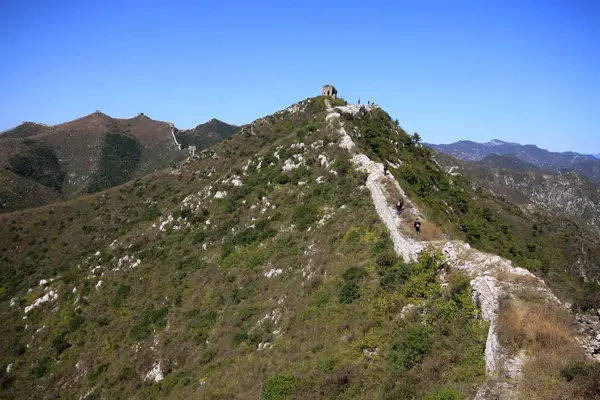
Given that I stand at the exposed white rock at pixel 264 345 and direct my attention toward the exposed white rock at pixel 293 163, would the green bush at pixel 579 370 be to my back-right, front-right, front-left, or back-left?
back-right

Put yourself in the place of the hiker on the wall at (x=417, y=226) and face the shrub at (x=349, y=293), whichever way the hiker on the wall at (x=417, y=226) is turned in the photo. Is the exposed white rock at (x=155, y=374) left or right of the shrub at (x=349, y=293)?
right

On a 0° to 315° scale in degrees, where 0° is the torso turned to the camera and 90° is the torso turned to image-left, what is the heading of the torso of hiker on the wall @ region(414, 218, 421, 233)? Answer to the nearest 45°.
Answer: approximately 0°

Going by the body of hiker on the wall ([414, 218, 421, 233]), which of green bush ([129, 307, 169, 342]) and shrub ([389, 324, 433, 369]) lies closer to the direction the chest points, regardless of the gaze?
the shrub

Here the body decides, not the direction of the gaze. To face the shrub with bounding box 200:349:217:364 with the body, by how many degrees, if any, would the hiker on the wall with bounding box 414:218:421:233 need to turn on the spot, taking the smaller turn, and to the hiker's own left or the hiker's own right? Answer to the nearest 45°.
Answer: approximately 90° to the hiker's own right

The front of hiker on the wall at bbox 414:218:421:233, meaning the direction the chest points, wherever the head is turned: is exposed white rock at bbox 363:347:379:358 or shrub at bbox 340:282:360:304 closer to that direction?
the exposed white rock

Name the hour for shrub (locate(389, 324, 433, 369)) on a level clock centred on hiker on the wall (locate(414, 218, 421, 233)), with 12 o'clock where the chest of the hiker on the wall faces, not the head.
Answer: The shrub is roughly at 12 o'clock from the hiker on the wall.
